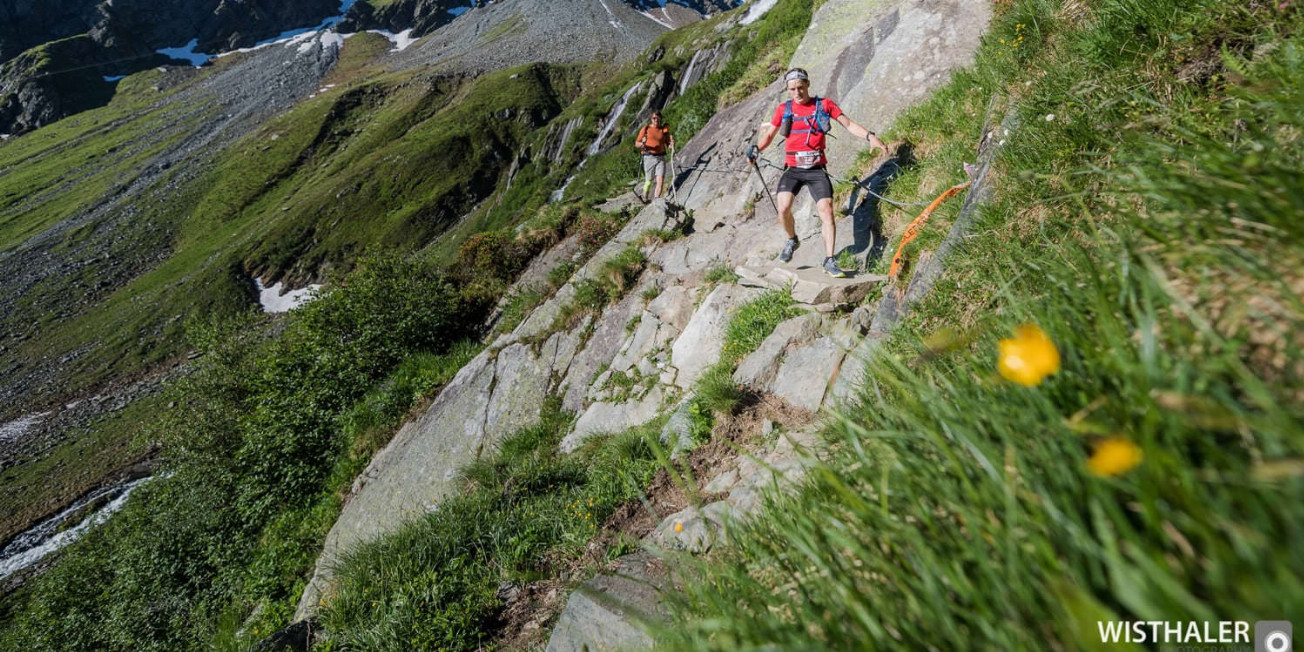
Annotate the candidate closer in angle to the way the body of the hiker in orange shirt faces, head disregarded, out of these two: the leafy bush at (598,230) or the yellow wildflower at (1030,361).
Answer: the yellow wildflower

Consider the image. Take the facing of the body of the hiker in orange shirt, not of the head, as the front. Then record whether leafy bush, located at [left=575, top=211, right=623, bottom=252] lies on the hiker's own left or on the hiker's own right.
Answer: on the hiker's own right

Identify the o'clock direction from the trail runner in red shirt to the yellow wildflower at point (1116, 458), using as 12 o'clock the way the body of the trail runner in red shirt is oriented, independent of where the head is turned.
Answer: The yellow wildflower is roughly at 12 o'clock from the trail runner in red shirt.

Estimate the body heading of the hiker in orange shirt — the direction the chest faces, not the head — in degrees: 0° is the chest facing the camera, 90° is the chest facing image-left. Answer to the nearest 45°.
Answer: approximately 0°

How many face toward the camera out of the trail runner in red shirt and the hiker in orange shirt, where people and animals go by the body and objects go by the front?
2

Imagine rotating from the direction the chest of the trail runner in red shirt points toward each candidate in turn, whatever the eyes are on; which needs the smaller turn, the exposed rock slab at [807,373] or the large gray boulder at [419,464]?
the exposed rock slab

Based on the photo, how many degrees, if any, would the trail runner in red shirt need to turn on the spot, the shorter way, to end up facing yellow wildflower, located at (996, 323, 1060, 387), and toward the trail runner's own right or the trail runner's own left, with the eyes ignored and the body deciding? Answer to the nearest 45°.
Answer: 0° — they already face it

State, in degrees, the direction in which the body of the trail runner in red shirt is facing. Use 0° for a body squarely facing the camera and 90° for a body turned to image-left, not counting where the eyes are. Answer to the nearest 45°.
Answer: approximately 0°

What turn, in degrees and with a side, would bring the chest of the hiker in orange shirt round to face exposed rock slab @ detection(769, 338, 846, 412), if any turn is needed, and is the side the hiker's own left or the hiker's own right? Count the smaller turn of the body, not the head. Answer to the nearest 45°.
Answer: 0° — they already face it
